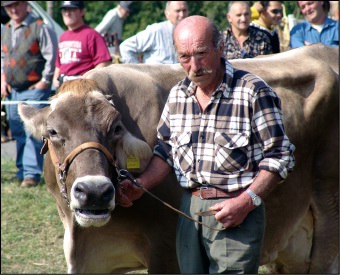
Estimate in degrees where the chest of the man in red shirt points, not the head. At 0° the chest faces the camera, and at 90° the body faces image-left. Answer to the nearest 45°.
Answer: approximately 45°

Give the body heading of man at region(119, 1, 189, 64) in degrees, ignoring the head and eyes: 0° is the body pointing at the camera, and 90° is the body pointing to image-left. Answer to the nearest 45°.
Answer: approximately 315°

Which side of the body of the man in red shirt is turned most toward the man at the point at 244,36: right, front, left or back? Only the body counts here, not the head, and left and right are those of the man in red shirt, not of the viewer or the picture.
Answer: left

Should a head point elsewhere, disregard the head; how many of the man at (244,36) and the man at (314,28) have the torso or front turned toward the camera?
2

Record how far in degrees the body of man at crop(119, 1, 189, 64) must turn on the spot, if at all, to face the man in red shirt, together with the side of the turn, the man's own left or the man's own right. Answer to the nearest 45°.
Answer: approximately 135° to the man's own right

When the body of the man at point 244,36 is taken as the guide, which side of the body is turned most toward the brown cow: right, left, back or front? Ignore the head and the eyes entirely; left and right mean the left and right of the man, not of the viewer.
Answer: front

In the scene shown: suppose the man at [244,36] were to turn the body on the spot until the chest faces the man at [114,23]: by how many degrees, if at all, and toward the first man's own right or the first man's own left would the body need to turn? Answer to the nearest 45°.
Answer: approximately 135° to the first man's own right

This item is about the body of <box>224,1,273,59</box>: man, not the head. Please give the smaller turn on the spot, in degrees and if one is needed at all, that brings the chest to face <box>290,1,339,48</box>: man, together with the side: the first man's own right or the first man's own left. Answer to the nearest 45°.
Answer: approximately 135° to the first man's own left

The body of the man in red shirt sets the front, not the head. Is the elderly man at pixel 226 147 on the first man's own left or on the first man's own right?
on the first man's own left
